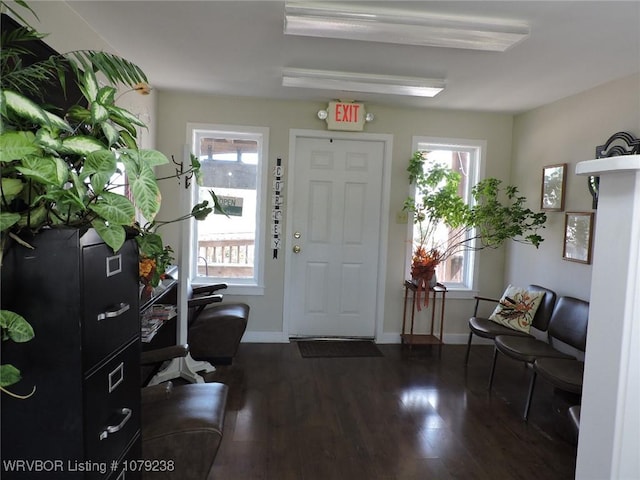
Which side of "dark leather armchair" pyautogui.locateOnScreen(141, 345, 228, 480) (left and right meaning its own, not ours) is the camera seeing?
right

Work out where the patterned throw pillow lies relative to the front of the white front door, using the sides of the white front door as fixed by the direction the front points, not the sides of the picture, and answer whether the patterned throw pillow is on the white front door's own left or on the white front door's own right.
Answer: on the white front door's own left

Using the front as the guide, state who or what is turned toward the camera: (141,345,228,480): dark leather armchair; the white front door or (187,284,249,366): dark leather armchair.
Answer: the white front door

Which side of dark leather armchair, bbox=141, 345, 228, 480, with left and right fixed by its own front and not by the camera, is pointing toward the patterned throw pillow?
front

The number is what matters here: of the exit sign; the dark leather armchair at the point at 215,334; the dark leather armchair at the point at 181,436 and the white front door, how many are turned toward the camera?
2

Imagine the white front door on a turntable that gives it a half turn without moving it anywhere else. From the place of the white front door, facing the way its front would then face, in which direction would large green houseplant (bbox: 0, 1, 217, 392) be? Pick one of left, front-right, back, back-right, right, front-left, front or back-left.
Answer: back

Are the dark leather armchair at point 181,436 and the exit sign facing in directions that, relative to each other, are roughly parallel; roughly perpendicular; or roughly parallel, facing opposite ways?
roughly perpendicular

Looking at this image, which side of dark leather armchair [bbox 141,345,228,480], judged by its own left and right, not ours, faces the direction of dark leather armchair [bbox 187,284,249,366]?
left

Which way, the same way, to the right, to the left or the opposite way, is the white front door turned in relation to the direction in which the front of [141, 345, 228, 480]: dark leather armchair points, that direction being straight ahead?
to the right

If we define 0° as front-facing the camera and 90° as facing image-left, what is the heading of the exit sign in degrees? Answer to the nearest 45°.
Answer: approximately 0°
